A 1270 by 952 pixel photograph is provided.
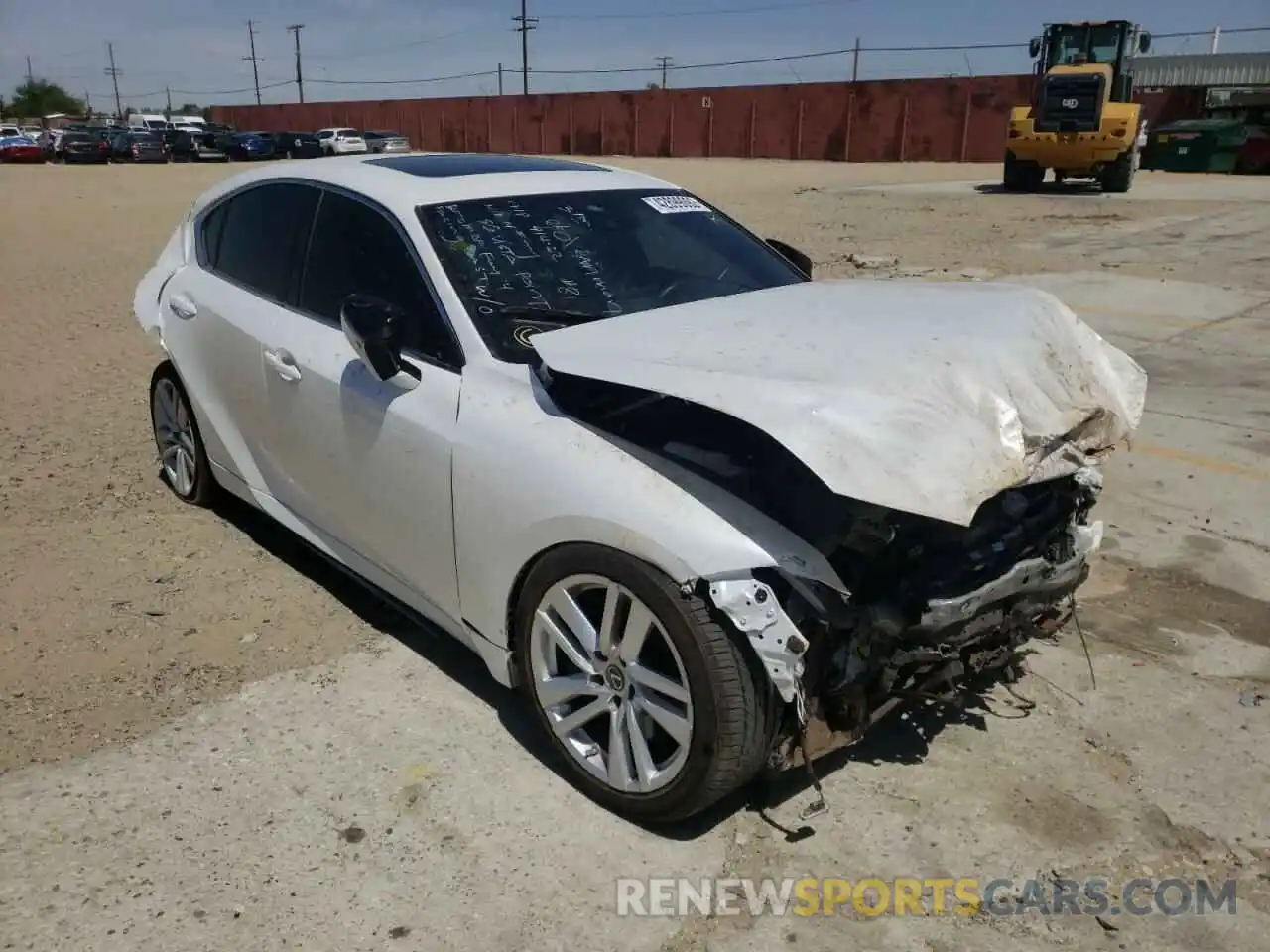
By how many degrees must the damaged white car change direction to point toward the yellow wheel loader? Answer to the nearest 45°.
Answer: approximately 90° to its left

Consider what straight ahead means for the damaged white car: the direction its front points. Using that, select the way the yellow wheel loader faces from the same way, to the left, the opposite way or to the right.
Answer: to the left

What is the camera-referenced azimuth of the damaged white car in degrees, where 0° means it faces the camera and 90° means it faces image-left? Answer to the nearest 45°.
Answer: approximately 315°

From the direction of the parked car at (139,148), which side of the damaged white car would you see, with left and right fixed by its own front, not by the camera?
back

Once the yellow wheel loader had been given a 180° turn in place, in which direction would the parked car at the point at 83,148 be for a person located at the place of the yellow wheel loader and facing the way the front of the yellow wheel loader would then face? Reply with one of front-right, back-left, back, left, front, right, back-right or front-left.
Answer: right

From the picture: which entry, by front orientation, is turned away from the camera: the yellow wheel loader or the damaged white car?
the yellow wheel loader

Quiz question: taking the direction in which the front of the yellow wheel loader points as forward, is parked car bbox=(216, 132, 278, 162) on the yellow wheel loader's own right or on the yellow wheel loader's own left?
on the yellow wheel loader's own left

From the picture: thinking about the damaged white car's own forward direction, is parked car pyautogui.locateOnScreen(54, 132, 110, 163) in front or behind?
behind

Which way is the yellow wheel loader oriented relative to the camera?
away from the camera

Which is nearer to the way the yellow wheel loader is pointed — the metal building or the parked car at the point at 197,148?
the metal building

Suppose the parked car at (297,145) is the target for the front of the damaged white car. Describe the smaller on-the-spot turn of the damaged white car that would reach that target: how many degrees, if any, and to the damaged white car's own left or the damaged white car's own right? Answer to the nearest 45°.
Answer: approximately 135° to the damaged white car's own left

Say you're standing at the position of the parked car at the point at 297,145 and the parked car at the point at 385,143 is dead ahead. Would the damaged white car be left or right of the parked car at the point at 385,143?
right
